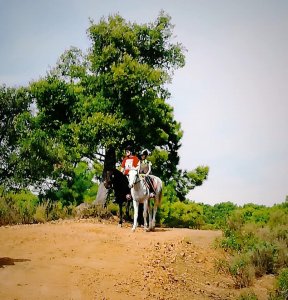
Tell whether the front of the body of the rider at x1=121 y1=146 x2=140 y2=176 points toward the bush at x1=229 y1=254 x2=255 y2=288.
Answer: no

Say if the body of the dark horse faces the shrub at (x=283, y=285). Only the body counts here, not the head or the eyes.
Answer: no

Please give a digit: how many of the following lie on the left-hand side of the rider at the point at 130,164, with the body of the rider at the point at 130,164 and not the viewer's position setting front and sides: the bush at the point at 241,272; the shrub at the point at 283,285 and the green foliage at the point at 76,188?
2

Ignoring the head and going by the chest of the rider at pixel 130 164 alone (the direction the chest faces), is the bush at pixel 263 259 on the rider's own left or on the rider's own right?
on the rider's own left

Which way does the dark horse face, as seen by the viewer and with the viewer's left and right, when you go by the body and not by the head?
facing the viewer and to the left of the viewer

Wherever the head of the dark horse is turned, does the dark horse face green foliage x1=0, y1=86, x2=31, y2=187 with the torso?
no

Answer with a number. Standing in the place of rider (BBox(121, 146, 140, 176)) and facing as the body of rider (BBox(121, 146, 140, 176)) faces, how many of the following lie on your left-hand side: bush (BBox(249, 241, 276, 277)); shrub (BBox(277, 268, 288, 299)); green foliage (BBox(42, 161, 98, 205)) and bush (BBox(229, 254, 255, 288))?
3

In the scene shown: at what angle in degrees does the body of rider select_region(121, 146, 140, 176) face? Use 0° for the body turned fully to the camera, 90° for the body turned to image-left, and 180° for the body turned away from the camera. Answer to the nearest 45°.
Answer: approximately 45°

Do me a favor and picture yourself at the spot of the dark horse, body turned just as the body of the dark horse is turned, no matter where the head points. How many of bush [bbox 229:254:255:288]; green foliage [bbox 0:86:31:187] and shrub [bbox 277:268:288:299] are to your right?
1

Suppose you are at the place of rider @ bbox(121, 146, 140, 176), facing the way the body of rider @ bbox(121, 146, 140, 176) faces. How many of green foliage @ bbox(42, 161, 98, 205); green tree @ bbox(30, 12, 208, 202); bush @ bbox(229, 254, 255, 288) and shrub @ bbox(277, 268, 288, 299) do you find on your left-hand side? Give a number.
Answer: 2

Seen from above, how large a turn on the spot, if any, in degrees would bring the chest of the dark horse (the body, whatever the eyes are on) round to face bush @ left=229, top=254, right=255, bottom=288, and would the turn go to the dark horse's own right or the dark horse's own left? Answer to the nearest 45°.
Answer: approximately 90° to the dark horse's own left

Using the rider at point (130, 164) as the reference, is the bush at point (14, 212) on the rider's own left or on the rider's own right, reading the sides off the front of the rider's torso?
on the rider's own right

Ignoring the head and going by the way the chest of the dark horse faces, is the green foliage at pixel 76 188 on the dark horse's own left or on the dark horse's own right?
on the dark horse's own right

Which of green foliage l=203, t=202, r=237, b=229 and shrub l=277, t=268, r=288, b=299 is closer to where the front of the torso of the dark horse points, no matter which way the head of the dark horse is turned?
the shrub

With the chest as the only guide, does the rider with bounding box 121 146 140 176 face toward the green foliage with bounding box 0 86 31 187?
no
